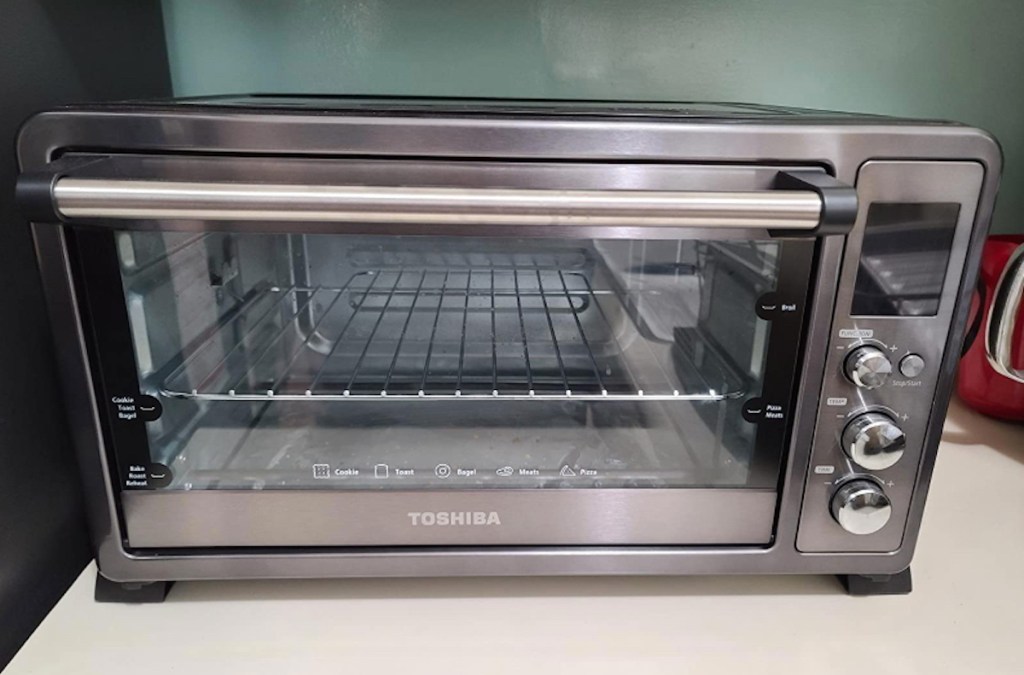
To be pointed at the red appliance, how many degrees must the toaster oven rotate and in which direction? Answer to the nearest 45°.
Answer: approximately 135° to its left

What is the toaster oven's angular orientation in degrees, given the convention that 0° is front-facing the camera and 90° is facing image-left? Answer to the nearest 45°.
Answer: approximately 0°
